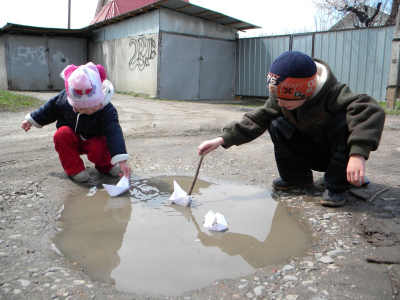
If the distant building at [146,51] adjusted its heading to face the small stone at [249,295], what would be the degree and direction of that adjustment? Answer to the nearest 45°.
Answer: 0° — it already faces it

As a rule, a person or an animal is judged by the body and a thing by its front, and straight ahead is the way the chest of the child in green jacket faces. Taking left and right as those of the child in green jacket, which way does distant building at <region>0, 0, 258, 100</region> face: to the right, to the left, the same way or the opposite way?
to the left

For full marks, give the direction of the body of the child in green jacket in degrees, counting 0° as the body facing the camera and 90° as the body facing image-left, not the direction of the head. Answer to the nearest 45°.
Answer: approximately 45°

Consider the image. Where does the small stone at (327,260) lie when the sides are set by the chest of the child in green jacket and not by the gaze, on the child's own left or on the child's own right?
on the child's own left

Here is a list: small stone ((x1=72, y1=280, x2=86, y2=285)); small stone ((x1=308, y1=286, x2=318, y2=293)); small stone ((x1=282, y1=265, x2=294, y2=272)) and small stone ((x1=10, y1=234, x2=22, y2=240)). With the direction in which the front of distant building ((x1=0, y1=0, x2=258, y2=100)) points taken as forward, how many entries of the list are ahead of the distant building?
4

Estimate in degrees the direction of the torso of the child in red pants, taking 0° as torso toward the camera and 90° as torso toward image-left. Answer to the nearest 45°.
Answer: approximately 0°
